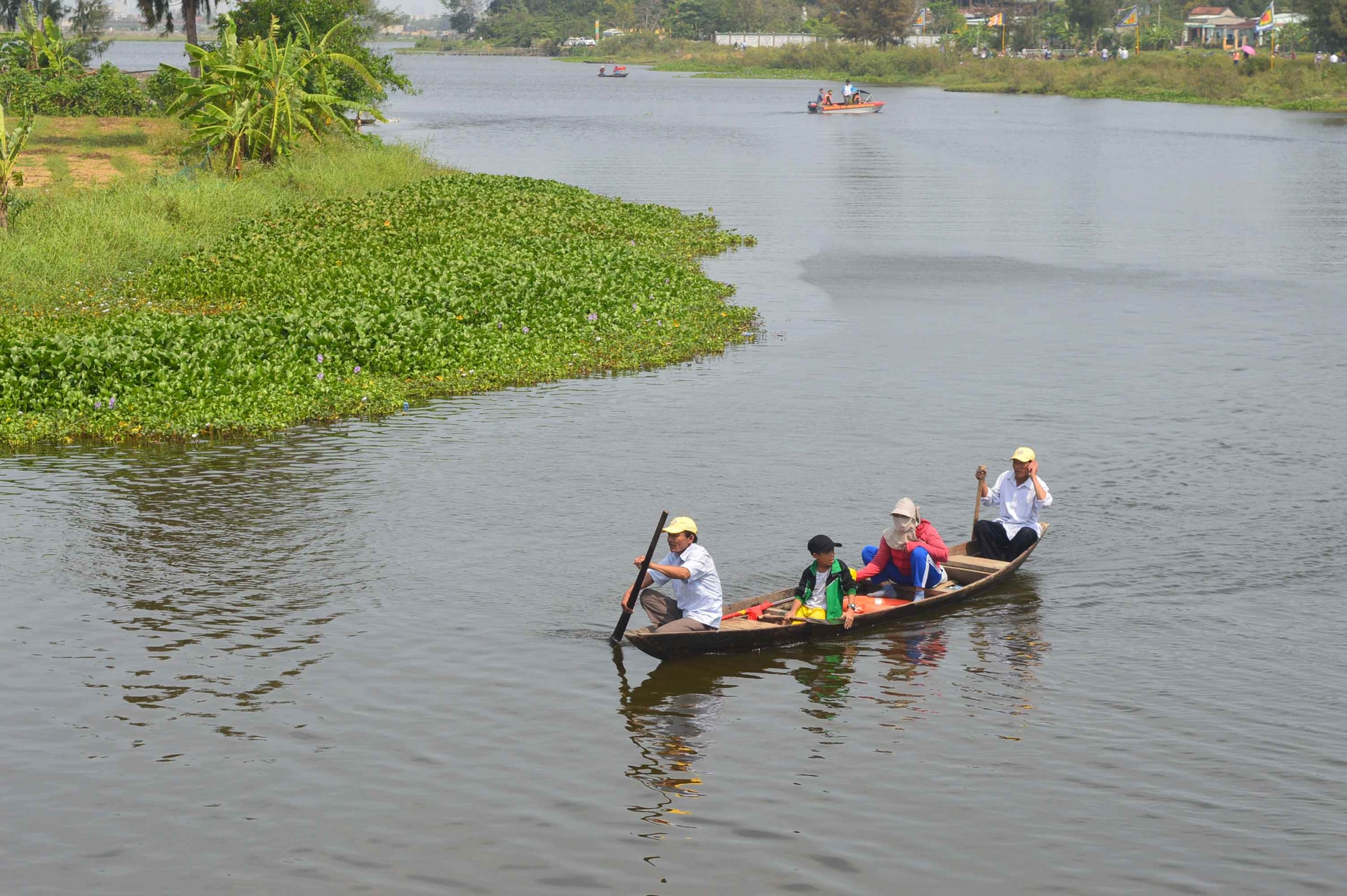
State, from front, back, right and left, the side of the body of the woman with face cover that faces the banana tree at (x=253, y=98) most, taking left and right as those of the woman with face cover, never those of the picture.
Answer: right

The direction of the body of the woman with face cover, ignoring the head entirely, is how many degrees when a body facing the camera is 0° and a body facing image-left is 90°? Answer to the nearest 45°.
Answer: approximately 45°

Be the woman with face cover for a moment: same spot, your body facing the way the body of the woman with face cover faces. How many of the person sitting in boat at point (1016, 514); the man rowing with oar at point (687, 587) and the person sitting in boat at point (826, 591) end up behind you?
1

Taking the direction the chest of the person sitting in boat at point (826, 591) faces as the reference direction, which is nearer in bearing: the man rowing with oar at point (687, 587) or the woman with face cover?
the man rowing with oar

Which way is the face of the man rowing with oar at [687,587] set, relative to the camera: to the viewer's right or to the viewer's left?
to the viewer's left

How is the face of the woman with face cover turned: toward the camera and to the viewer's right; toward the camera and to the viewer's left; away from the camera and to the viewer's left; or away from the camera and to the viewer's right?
toward the camera and to the viewer's left

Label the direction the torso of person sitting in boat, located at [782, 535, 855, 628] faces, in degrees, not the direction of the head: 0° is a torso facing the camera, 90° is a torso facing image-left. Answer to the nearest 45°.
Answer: approximately 0°

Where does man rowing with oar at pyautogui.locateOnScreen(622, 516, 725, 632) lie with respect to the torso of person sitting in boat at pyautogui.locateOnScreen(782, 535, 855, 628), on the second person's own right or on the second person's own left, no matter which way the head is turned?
on the second person's own right

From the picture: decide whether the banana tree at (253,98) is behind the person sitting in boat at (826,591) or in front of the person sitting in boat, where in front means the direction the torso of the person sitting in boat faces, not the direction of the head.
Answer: behind

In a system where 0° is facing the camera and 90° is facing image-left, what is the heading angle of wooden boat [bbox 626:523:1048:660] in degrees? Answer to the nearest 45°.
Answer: approximately 45°

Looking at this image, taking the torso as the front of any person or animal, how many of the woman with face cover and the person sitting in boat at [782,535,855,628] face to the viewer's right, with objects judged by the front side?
0

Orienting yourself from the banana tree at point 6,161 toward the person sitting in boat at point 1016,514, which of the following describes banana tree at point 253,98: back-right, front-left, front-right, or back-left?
back-left

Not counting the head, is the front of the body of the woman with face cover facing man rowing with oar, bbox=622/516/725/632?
yes
